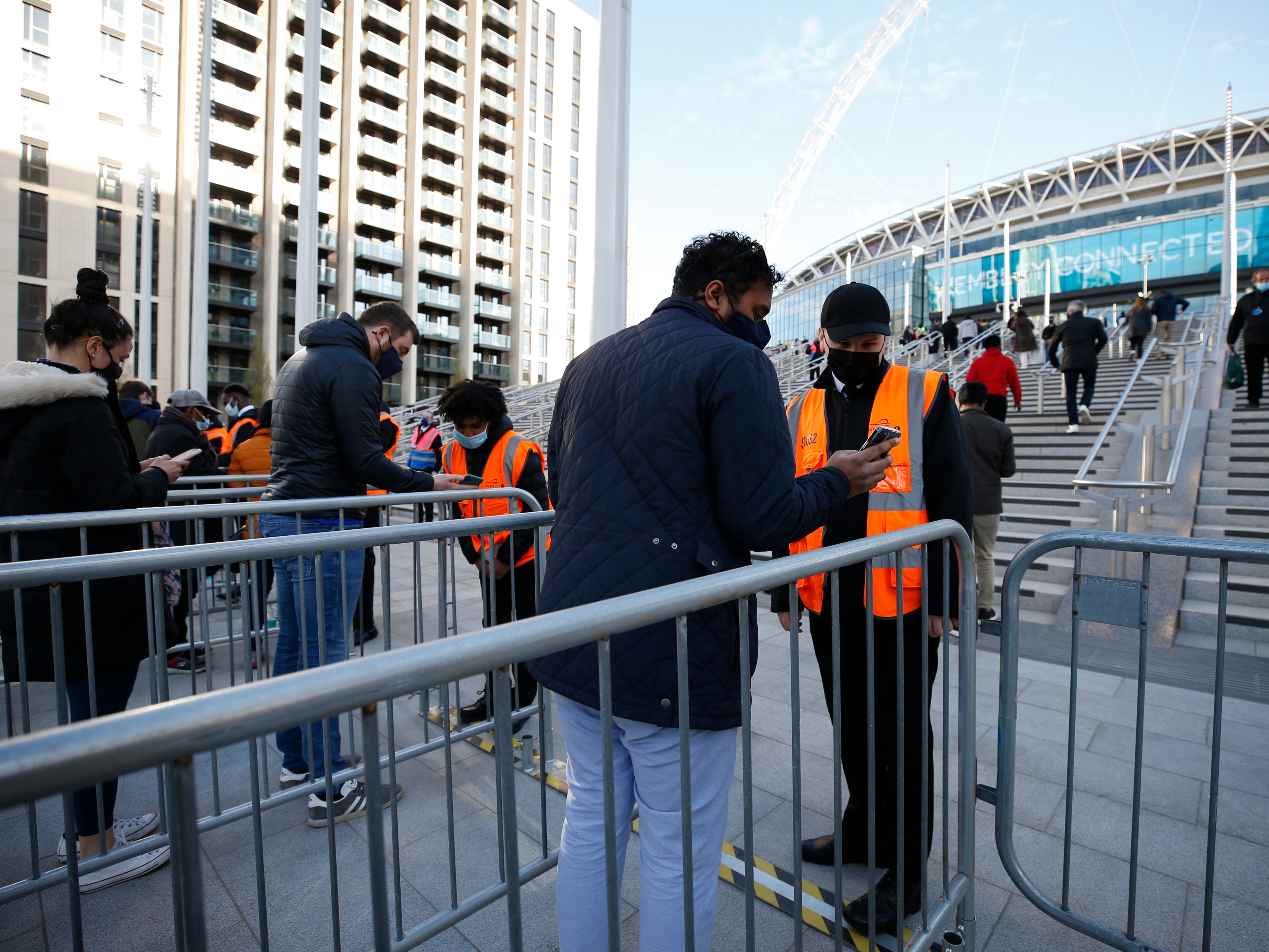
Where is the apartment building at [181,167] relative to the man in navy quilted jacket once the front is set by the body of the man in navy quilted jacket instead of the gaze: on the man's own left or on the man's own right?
on the man's own left

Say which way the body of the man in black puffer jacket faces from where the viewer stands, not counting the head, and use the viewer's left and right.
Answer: facing to the right of the viewer

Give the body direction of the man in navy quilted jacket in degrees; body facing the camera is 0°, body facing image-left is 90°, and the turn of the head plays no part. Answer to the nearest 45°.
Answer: approximately 225°

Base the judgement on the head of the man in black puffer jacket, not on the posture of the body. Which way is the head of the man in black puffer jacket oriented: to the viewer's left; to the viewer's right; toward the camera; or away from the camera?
to the viewer's right

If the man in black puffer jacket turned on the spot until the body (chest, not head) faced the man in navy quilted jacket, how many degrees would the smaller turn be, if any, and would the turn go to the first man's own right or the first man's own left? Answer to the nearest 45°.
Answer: approximately 45° to the first man's own right

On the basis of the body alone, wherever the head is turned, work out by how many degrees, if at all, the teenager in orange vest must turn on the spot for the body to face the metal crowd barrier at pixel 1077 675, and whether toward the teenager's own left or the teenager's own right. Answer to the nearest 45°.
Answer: approximately 90° to the teenager's own left

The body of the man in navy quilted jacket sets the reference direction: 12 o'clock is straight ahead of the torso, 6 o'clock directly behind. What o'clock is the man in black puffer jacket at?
The man in black puffer jacket is roughly at 9 o'clock from the man in navy quilted jacket.

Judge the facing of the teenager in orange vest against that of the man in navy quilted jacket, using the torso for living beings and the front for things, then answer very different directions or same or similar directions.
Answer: very different directions

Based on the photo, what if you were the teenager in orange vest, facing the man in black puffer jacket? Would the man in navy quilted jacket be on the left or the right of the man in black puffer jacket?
left

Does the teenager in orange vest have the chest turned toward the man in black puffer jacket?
yes

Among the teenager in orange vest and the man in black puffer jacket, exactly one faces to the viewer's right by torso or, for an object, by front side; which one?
the man in black puffer jacket

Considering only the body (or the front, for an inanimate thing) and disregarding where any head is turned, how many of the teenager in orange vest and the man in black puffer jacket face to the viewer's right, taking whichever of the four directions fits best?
1

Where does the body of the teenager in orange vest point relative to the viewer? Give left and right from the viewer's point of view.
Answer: facing the viewer and to the left of the viewer

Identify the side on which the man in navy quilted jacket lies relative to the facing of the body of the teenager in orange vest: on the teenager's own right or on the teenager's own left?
on the teenager's own left
